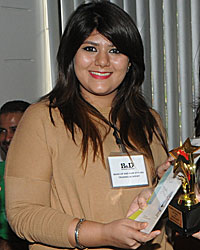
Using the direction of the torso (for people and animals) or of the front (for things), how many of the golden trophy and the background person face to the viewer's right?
0

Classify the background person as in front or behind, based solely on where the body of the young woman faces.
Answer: behind

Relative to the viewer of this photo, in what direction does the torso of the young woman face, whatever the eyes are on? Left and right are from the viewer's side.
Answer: facing the viewer and to the right of the viewer

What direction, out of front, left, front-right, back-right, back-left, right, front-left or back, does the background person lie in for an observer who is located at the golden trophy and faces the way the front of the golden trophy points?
right

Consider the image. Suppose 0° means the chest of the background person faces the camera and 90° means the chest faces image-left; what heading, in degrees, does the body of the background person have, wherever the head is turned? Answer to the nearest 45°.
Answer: approximately 45°

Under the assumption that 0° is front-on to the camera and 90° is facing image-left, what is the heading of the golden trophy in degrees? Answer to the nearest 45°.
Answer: approximately 45°

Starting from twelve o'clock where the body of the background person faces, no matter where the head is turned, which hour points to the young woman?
The young woman is roughly at 10 o'clock from the background person.
